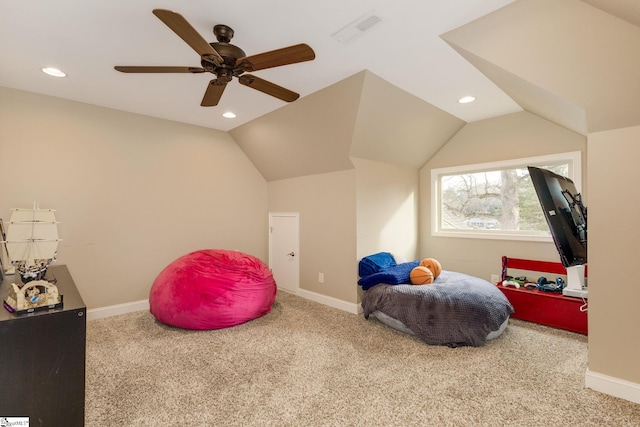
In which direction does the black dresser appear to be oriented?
to the viewer's right

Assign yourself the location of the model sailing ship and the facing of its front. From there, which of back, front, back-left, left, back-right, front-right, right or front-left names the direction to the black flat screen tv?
front-left

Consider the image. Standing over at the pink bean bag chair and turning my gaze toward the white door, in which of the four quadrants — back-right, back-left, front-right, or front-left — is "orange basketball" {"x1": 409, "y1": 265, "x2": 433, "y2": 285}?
front-right

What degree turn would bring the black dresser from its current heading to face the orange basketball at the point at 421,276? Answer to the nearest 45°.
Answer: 0° — it already faces it

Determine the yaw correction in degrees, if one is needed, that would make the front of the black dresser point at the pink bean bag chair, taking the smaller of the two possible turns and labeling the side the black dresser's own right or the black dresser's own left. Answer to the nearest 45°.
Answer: approximately 45° to the black dresser's own left

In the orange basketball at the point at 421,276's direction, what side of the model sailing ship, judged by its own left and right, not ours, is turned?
left

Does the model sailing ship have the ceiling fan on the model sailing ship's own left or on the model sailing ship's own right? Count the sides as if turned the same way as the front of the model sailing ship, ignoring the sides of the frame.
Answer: on the model sailing ship's own left

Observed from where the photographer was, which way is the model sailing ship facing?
facing the viewer
